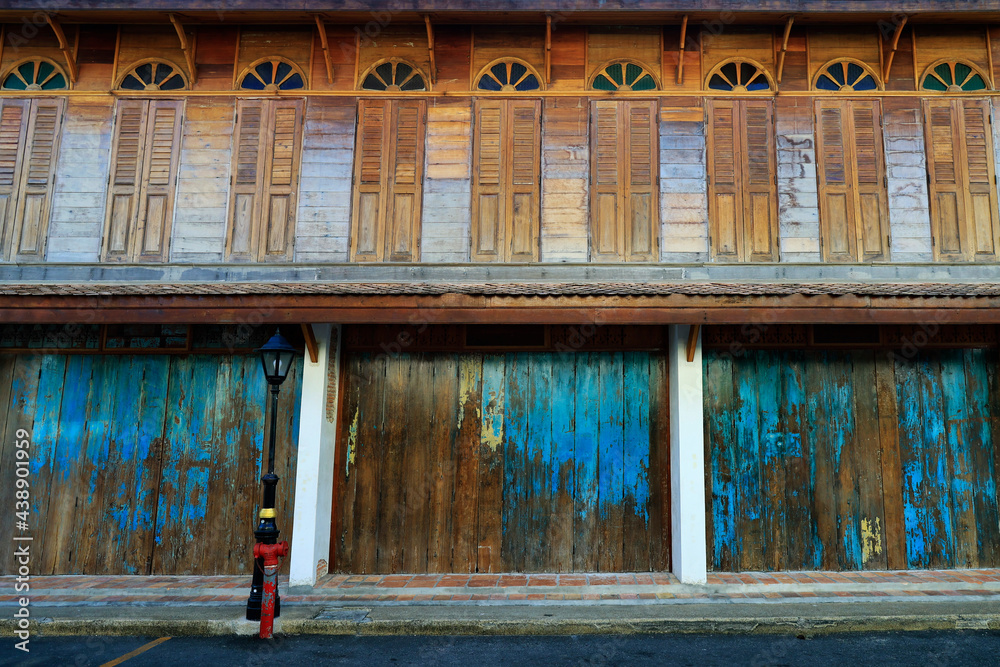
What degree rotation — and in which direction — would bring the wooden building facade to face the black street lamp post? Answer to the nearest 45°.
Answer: approximately 45° to its right

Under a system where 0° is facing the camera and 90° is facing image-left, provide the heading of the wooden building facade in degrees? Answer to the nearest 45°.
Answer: approximately 0°
